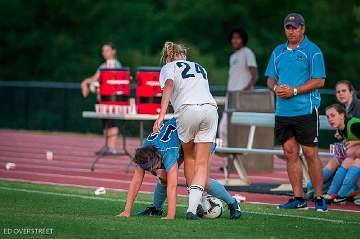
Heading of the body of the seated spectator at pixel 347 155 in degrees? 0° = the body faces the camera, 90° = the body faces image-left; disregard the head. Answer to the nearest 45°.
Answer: approximately 45°

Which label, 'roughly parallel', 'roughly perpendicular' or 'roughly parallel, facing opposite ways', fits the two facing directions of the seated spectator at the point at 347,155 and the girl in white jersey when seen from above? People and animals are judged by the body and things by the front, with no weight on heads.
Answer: roughly perpendicular

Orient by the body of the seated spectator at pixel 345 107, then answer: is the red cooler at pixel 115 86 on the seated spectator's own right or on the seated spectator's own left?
on the seated spectator's own right

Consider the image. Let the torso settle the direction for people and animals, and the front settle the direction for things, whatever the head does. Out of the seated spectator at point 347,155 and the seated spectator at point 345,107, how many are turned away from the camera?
0

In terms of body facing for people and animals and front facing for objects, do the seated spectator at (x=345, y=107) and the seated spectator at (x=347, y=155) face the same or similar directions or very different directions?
same or similar directions

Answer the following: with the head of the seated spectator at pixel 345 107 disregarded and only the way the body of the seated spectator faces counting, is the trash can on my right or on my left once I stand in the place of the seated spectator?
on my right

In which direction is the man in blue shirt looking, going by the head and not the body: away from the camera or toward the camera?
toward the camera

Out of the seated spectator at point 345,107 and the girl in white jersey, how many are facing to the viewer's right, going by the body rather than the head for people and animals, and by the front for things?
0

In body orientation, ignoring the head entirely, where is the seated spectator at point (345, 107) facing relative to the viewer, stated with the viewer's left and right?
facing the viewer and to the left of the viewer

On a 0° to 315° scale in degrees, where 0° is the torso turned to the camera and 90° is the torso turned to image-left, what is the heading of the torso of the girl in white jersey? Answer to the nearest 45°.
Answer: approximately 135°

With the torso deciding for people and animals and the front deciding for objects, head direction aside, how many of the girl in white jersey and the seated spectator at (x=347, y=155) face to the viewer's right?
0

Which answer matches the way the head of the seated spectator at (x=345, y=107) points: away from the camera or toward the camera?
toward the camera

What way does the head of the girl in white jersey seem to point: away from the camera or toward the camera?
away from the camera
